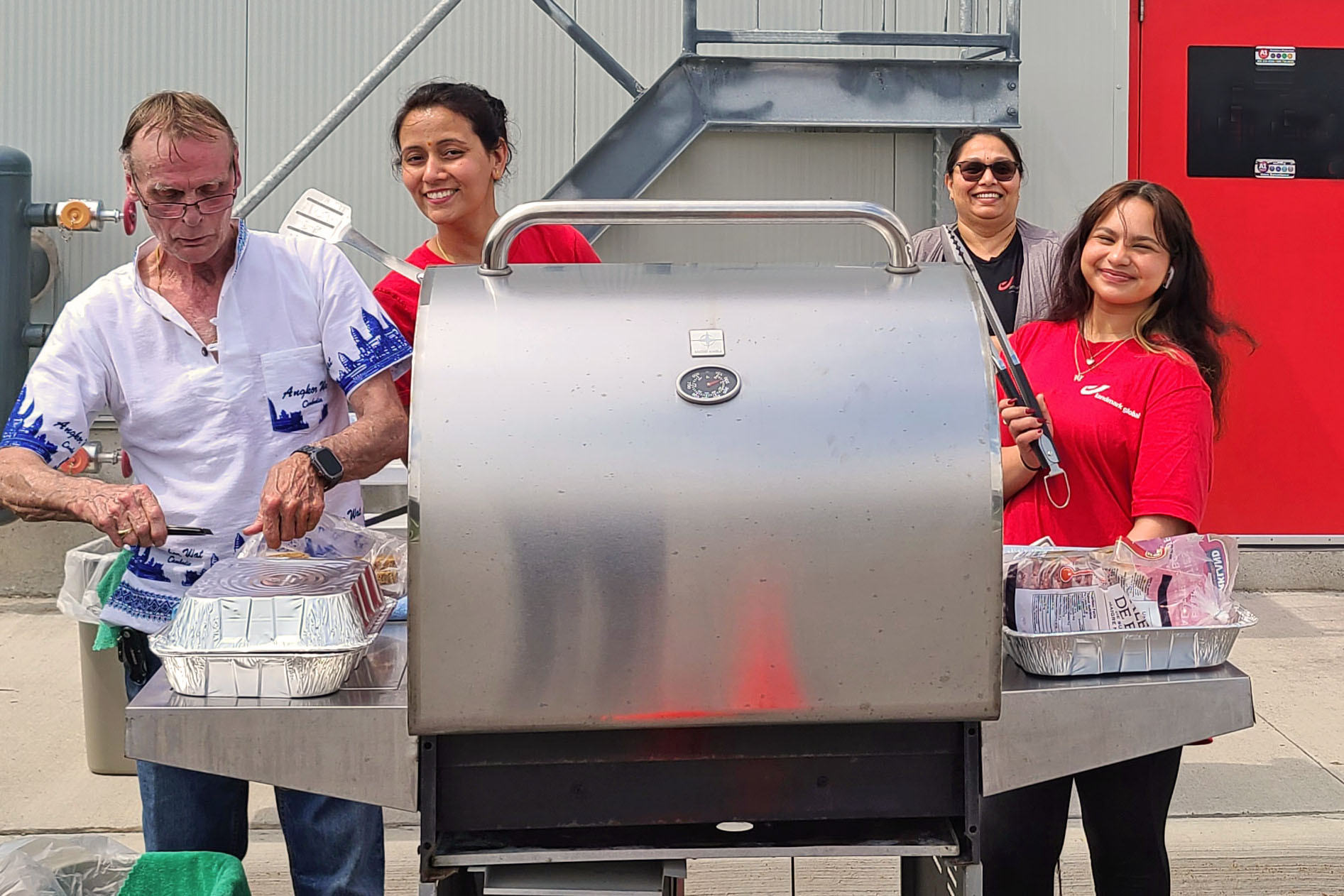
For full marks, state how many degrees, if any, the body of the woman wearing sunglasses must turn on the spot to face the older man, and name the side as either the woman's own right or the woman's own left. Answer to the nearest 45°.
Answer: approximately 45° to the woman's own right

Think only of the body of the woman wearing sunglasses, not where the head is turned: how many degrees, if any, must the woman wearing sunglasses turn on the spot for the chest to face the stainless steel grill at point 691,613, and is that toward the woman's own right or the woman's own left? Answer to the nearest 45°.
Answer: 0° — they already face it

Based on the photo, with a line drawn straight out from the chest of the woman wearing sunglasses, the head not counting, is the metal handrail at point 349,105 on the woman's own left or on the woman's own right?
on the woman's own right

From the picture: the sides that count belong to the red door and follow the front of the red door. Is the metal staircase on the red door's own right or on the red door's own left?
on the red door's own right

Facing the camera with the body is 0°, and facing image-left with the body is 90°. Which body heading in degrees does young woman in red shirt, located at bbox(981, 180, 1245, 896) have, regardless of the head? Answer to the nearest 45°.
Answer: approximately 45°

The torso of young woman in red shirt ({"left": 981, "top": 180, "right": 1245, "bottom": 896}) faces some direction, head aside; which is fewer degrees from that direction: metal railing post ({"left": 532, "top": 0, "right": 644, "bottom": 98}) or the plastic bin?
the plastic bin

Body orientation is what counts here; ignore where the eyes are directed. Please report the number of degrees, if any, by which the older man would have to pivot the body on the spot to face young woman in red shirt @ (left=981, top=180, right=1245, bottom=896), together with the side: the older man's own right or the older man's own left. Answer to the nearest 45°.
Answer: approximately 90° to the older man's own left

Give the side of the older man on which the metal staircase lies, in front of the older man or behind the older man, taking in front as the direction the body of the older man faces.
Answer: behind

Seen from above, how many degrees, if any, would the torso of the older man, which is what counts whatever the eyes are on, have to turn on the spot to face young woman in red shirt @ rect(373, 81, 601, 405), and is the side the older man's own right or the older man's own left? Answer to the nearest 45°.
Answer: approximately 135° to the older man's own left

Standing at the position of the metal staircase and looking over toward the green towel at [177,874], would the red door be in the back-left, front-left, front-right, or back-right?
back-left
